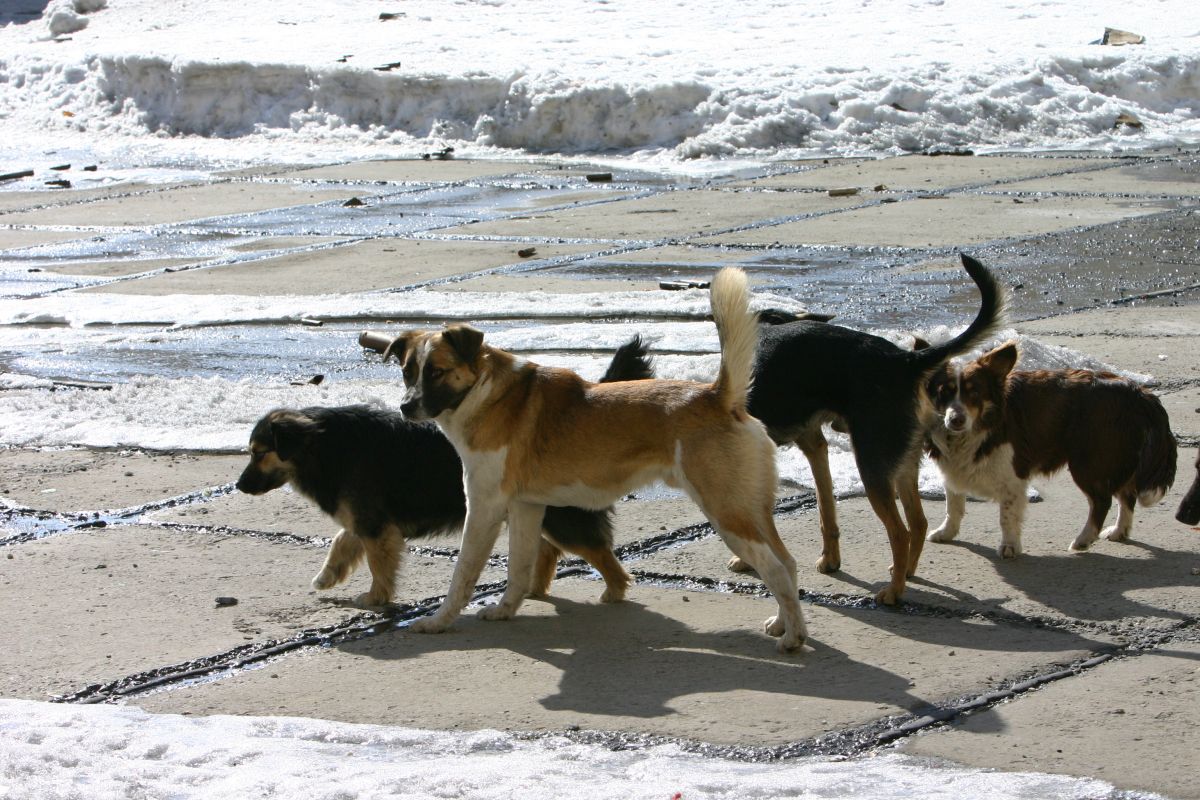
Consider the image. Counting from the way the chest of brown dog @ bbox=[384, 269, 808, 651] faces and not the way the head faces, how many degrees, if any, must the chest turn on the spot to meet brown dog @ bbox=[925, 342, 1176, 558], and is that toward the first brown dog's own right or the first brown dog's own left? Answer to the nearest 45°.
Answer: approximately 135° to the first brown dog's own right

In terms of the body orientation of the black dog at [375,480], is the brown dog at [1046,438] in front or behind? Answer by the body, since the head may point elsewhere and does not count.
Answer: behind

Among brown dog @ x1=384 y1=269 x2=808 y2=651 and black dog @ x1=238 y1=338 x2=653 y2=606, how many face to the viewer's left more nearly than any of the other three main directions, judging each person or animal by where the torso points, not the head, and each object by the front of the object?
2

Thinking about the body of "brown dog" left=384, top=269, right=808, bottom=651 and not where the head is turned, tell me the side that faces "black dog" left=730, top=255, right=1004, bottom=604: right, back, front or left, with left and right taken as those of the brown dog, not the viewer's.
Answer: back

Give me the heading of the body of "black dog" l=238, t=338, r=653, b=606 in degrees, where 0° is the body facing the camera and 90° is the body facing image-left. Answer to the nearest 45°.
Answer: approximately 90°

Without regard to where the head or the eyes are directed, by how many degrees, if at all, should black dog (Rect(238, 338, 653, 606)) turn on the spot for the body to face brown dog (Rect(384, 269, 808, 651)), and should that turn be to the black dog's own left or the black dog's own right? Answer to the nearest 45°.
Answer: approximately 135° to the black dog's own left

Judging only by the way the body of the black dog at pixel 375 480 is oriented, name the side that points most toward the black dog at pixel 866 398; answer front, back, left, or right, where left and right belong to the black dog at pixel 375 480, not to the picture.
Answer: back

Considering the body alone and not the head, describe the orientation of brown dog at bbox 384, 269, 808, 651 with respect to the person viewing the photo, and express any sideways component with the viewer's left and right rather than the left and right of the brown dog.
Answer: facing to the left of the viewer
